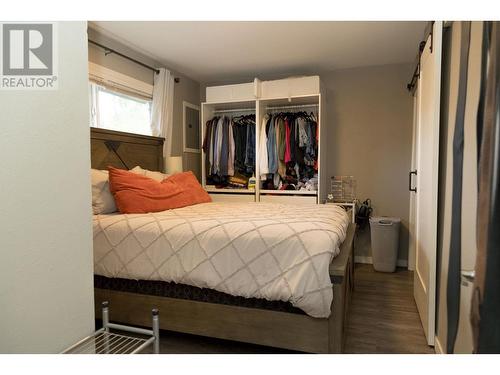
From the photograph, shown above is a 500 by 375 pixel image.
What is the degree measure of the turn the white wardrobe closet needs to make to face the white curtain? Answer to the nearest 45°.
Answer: approximately 90° to its right

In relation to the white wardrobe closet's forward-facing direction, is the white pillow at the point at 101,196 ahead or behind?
ahead

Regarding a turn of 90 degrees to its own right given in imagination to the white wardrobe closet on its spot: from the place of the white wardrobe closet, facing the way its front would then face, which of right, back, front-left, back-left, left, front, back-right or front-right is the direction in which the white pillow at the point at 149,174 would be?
front-left

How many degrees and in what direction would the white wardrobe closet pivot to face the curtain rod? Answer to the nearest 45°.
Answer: approximately 45° to its right

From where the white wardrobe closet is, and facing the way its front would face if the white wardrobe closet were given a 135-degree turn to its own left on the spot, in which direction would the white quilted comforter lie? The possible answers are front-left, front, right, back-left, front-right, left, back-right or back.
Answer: back-right

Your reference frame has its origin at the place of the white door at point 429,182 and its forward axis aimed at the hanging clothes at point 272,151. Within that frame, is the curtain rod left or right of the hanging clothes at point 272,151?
left

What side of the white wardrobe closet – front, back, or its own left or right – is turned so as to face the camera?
front

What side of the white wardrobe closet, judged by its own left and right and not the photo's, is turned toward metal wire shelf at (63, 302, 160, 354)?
front

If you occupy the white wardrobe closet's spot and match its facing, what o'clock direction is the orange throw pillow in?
The orange throw pillow is roughly at 1 o'clock from the white wardrobe closet.

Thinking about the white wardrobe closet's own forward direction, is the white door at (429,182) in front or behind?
in front

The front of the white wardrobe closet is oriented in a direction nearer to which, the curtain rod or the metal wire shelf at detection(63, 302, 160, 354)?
the metal wire shelf

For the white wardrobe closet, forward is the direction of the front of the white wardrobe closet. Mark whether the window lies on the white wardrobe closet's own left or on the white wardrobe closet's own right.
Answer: on the white wardrobe closet's own right
